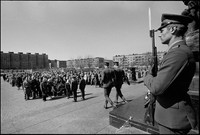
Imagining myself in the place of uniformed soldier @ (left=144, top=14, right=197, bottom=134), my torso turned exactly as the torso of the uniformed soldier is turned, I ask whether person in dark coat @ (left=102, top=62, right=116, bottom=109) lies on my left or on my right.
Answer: on my right

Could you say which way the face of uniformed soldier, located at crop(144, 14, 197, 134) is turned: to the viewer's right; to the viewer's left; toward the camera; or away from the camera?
to the viewer's left

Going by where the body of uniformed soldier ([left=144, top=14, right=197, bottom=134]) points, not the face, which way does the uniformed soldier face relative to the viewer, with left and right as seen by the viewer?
facing to the left of the viewer
